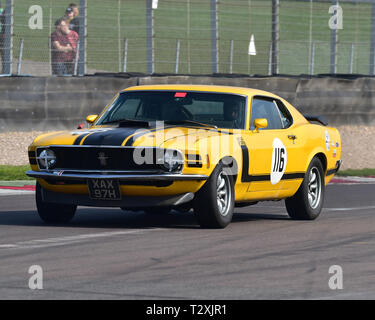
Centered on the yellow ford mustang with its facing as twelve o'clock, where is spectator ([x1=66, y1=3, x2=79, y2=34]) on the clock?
The spectator is roughly at 4 o'clock from the yellow ford mustang.

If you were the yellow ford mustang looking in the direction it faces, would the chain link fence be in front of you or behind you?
behind

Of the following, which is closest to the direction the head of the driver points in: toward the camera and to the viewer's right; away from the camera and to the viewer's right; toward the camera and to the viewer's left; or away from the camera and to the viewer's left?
toward the camera and to the viewer's left

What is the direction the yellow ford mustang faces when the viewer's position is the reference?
facing the viewer and to the left of the viewer

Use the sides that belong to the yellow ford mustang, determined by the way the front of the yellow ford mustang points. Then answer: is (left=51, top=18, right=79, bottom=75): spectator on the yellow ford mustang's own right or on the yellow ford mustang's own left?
on the yellow ford mustang's own right
